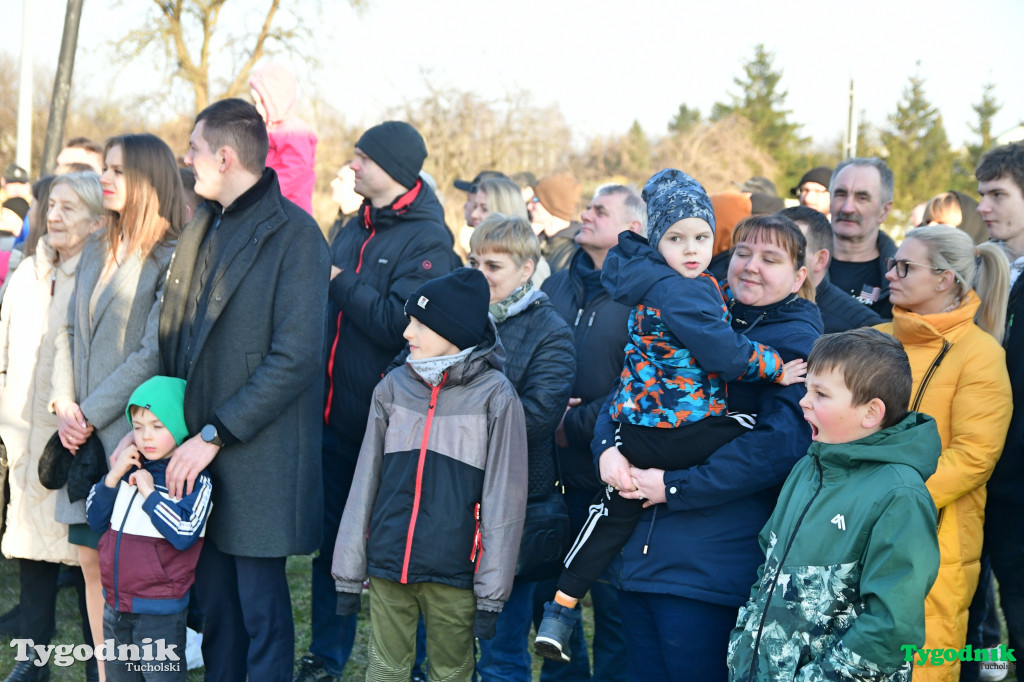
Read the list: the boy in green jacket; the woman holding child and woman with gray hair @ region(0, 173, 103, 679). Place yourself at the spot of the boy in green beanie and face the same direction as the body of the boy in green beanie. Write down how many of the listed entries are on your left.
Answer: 2

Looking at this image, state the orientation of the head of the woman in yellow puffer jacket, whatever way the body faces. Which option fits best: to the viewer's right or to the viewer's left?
to the viewer's left

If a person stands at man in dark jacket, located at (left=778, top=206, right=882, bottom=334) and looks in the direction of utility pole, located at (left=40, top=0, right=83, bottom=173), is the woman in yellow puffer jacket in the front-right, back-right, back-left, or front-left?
back-left

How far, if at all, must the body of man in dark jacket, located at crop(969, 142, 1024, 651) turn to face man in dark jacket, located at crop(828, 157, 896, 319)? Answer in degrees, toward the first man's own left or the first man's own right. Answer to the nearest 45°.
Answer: approximately 90° to the first man's own right

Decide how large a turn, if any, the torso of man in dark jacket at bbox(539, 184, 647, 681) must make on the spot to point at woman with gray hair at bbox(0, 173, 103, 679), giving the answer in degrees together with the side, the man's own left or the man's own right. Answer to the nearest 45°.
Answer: approximately 45° to the man's own right

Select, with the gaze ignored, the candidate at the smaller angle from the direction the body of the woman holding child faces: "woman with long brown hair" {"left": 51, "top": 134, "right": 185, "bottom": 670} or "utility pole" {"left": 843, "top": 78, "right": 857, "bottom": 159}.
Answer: the woman with long brown hair

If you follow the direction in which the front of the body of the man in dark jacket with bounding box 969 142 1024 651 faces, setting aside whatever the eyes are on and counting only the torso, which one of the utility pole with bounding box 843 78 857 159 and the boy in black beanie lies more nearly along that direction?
the boy in black beanie

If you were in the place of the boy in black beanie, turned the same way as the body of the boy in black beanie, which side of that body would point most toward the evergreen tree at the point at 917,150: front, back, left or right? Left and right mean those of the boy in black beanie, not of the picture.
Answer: back

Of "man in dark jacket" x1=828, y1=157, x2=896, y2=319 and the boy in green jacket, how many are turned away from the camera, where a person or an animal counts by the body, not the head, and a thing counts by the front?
0

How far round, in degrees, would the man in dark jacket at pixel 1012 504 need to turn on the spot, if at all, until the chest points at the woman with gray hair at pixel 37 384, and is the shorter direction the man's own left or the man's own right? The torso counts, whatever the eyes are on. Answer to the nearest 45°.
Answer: approximately 45° to the man's own right

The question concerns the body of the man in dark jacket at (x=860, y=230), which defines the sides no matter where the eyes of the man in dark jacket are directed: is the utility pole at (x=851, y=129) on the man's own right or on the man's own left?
on the man's own right

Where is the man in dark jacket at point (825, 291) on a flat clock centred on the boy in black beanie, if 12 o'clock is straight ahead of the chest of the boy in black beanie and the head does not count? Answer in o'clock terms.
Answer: The man in dark jacket is roughly at 7 o'clock from the boy in black beanie.
